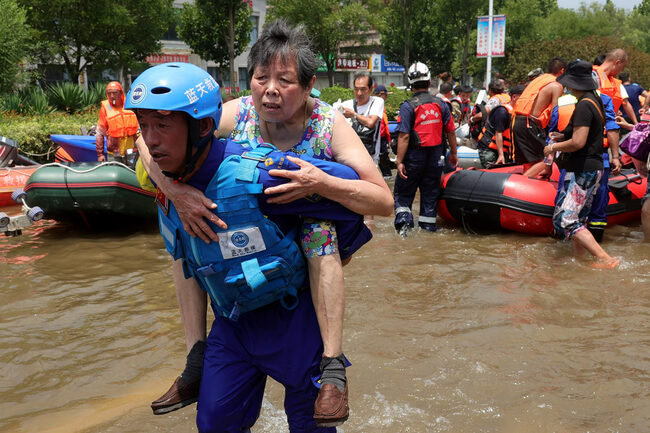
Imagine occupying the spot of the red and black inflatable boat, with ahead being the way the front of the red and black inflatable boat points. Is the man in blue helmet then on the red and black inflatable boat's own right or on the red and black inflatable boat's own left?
on the red and black inflatable boat's own left

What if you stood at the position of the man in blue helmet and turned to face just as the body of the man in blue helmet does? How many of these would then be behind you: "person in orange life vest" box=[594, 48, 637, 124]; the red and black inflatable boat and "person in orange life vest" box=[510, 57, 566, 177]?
3

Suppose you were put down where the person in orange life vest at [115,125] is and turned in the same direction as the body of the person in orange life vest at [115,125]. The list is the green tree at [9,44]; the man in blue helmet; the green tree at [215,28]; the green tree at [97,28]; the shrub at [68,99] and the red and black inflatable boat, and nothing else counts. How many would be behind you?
4

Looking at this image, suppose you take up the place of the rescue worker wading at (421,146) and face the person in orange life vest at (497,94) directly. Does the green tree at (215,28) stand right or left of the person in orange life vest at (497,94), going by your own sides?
left

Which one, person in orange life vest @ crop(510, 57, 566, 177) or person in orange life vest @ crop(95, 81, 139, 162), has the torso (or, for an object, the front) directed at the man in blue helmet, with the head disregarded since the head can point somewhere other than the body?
person in orange life vest @ crop(95, 81, 139, 162)

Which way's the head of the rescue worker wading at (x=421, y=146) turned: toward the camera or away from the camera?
away from the camera

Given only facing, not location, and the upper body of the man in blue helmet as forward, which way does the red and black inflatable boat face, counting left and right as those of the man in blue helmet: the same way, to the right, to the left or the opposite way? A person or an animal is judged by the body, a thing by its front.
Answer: to the right

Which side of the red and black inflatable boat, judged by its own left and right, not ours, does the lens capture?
left
